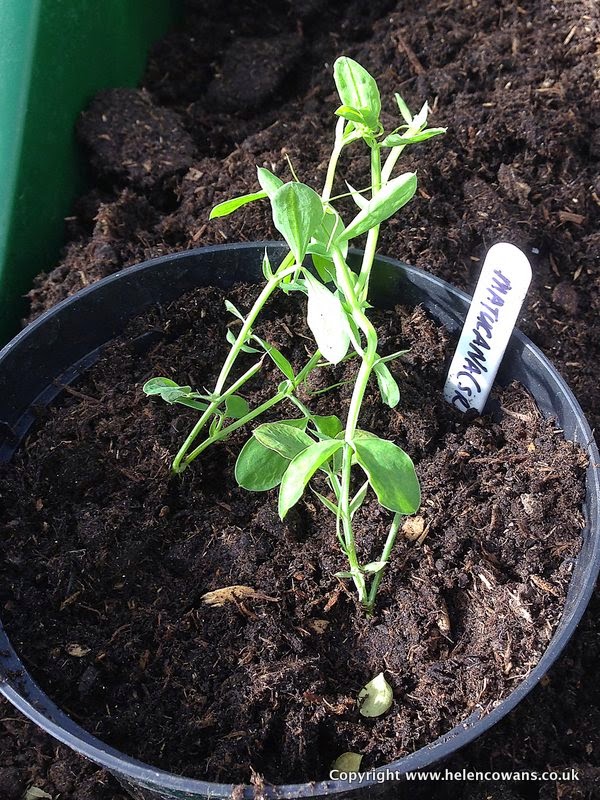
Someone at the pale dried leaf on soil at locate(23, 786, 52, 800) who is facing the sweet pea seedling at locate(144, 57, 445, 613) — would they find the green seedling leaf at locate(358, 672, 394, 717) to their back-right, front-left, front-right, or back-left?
front-right

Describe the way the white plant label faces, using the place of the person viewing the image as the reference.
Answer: facing the viewer

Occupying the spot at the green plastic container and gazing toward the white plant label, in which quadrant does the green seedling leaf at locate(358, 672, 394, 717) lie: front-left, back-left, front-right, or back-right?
front-right

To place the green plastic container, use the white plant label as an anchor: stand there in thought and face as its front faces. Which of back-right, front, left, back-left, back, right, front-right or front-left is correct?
back-right
